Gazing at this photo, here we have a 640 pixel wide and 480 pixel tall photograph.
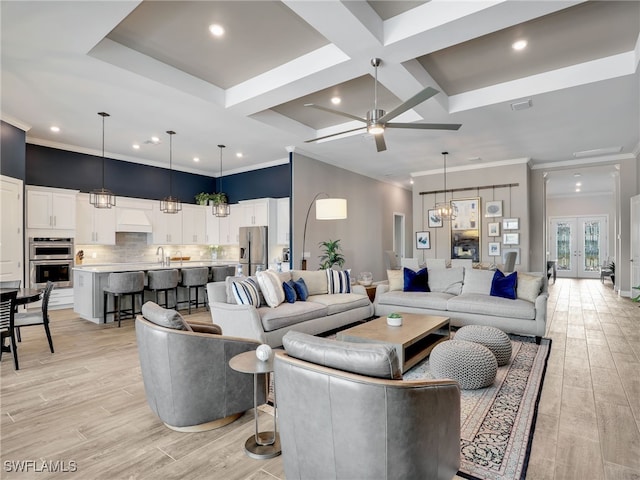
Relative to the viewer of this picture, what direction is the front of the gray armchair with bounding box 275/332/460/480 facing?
facing away from the viewer and to the right of the viewer

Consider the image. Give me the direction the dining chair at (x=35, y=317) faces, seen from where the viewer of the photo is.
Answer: facing to the left of the viewer

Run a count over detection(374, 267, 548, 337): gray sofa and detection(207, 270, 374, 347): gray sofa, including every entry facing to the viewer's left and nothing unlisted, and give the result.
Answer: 0

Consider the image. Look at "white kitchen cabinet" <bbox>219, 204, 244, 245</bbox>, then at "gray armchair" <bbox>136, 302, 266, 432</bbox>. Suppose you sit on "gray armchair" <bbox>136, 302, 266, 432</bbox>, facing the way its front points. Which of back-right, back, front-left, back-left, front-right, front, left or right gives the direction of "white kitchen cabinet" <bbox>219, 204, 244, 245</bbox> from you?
front-left

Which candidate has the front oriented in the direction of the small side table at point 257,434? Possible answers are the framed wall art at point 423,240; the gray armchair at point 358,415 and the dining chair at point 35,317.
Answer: the framed wall art

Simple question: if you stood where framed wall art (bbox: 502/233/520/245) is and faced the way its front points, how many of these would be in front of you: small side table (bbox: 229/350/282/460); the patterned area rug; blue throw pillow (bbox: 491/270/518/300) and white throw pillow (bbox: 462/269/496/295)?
4

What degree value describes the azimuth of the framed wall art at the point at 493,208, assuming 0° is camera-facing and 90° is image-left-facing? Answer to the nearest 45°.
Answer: approximately 0°

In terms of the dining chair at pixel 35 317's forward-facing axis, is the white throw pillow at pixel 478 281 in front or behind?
behind

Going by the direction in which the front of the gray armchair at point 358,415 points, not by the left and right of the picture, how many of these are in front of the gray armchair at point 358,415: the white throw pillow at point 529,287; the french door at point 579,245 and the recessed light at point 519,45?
3

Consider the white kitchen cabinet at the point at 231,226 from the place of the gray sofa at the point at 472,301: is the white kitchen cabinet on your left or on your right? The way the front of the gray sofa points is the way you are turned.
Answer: on your right

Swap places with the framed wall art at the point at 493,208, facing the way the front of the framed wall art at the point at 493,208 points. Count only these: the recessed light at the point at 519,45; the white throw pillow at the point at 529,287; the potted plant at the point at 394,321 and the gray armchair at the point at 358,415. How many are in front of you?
4

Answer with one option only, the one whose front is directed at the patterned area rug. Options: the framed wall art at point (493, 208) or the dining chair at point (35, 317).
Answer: the framed wall art

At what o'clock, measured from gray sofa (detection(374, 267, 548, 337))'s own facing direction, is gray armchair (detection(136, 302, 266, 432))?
The gray armchair is roughly at 1 o'clock from the gray sofa.

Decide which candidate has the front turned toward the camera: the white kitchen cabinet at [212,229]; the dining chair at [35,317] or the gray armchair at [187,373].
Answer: the white kitchen cabinet

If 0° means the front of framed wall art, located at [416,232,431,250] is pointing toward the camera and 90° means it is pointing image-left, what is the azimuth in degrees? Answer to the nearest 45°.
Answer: approximately 0°

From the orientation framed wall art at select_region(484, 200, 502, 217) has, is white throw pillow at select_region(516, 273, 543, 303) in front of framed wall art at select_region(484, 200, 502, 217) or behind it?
in front

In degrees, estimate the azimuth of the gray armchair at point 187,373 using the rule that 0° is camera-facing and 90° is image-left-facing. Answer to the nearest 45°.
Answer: approximately 225°
